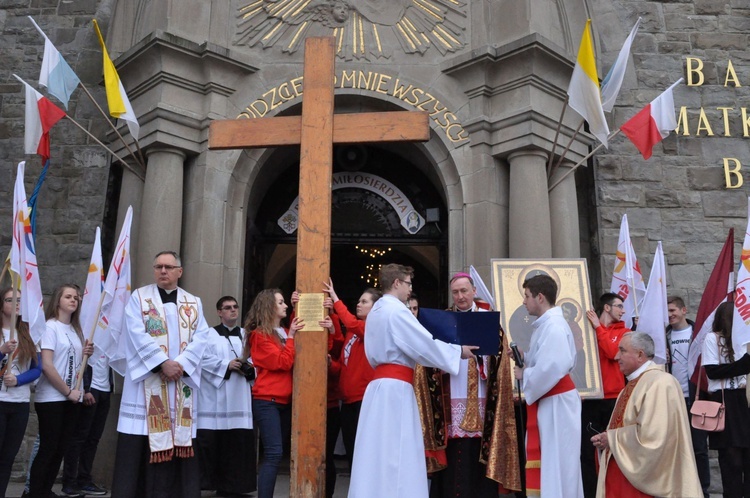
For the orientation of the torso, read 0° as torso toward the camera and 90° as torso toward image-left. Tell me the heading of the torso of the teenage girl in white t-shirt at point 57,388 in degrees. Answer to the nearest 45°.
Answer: approximately 315°

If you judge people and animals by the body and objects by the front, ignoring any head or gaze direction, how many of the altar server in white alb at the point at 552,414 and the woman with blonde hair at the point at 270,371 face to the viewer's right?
1

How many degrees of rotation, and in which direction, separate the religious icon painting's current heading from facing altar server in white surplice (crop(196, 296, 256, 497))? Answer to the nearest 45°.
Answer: approximately 90° to its right

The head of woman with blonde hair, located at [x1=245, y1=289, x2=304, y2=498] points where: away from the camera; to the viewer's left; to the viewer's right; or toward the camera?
to the viewer's right

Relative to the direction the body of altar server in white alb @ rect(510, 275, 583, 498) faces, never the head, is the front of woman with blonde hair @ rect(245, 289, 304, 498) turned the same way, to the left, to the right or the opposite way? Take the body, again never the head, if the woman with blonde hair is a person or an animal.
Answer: the opposite way

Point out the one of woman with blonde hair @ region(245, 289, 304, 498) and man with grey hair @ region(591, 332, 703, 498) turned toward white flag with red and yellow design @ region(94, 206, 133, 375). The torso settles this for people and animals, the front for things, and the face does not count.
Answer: the man with grey hair

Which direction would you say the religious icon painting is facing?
toward the camera

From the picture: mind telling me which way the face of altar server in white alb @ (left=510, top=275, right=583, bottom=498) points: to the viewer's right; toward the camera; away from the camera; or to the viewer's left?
to the viewer's left

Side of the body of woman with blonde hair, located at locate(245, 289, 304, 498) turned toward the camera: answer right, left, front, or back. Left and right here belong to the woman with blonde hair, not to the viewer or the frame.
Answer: right

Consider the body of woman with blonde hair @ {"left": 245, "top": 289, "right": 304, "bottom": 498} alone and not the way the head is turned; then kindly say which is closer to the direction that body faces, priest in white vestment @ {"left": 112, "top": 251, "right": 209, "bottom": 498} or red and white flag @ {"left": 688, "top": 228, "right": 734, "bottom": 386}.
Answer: the red and white flag

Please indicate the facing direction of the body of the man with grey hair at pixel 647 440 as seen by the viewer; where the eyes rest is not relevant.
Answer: to the viewer's left

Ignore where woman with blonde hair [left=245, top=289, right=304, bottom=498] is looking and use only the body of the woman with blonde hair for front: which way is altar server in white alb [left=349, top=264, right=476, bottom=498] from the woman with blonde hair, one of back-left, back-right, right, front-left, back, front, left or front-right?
front-right
